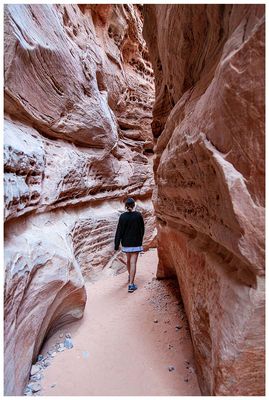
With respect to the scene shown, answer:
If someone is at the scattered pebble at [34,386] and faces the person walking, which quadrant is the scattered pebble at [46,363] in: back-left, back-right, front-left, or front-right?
front-left

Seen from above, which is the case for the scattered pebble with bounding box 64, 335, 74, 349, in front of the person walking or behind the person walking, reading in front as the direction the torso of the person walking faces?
behind

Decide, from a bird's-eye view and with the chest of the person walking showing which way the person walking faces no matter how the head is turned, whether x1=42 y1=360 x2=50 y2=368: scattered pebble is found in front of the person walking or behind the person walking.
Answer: behind

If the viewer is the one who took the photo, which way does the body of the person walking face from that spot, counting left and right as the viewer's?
facing away from the viewer

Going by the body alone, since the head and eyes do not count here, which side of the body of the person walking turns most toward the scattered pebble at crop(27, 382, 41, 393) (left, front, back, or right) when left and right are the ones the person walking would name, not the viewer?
back

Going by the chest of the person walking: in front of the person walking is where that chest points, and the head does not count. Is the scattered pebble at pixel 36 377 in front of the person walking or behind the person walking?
behind
